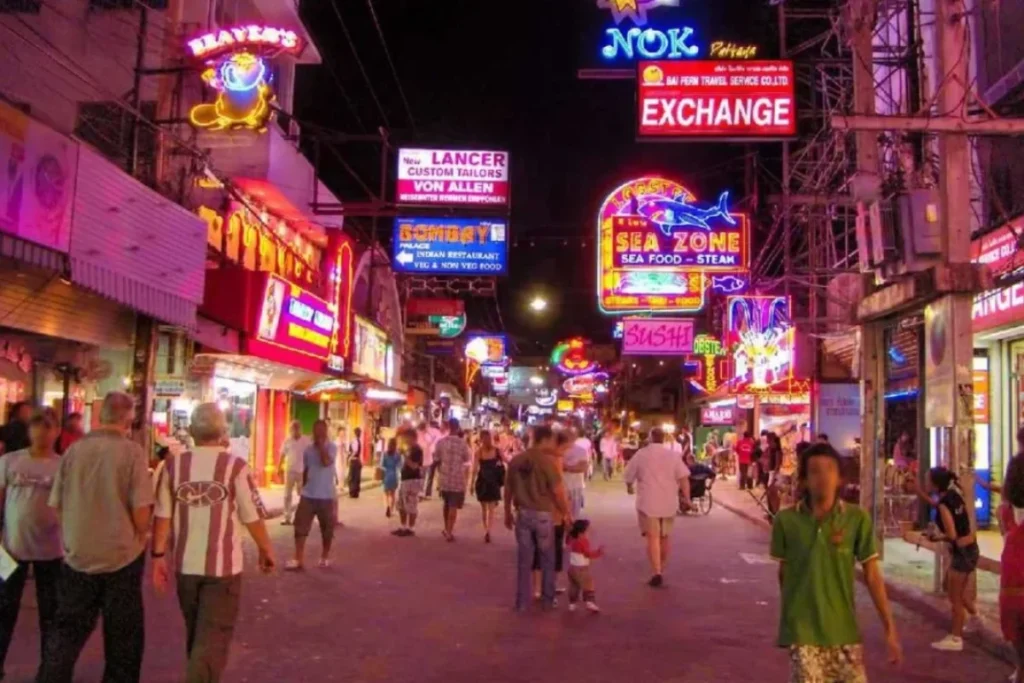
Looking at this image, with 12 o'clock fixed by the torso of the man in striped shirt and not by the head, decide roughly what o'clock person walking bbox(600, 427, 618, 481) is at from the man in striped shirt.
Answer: The person walking is roughly at 1 o'clock from the man in striped shirt.

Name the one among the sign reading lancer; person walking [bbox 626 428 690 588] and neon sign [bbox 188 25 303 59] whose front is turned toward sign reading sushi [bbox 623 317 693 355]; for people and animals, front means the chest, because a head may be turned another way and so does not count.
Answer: the person walking

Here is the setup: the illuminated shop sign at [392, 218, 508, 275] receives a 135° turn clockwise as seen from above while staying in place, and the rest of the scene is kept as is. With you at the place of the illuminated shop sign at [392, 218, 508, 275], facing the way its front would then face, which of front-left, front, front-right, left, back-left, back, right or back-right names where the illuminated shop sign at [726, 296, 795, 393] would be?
back-right

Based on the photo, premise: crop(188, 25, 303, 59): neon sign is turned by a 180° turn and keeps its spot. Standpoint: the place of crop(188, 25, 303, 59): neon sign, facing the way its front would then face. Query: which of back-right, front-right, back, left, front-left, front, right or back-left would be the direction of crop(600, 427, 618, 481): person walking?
front-right

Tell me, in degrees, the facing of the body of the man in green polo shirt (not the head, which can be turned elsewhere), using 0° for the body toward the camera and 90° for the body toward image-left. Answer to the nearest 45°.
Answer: approximately 0°

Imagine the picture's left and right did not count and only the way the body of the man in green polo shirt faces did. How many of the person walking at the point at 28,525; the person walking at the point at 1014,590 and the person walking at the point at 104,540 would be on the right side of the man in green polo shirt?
2

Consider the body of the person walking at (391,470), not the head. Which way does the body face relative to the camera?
away from the camera

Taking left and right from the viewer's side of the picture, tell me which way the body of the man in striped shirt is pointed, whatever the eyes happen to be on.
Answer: facing away from the viewer

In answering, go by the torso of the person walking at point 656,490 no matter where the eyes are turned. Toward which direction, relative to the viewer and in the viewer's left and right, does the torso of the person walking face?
facing away from the viewer

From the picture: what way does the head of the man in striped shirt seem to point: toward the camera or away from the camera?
away from the camera

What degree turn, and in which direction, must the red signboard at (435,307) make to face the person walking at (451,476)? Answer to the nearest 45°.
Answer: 0° — it already faces them
